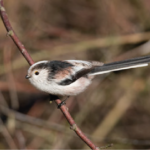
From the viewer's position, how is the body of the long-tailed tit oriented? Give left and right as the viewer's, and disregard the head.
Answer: facing to the left of the viewer
